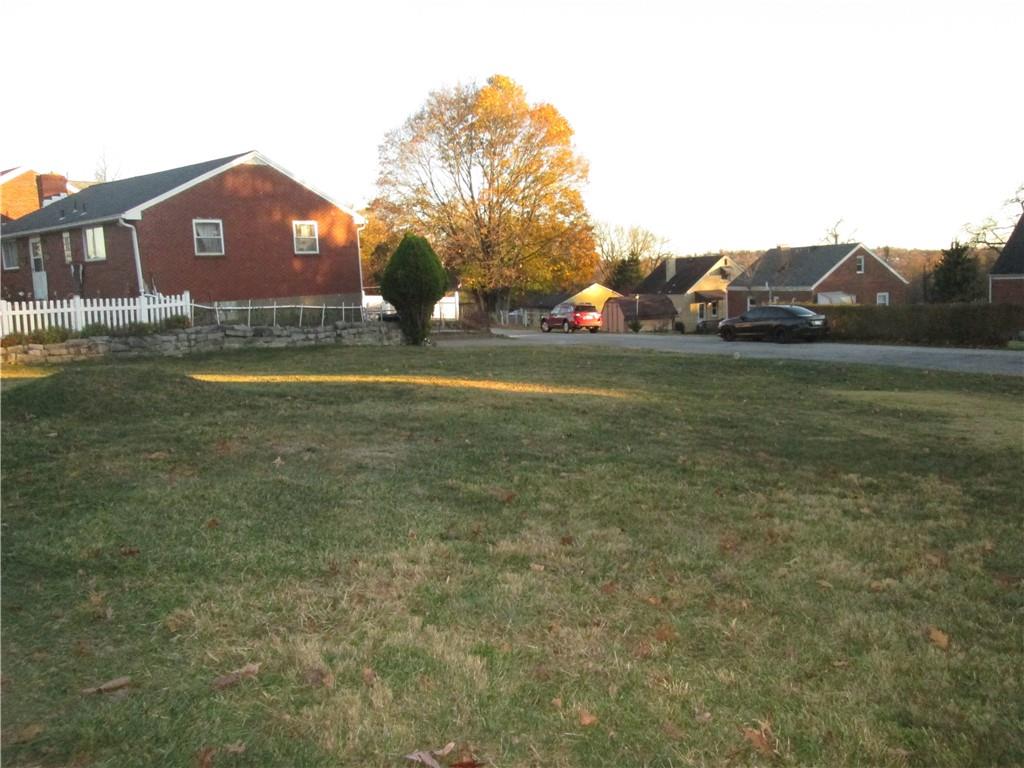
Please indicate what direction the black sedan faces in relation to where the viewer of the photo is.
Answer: facing away from the viewer and to the left of the viewer

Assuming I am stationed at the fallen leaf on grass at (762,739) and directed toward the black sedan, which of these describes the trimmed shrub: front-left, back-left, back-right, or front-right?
front-left

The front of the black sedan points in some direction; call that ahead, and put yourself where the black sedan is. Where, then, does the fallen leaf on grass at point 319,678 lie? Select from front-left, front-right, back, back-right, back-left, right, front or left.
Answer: back-left

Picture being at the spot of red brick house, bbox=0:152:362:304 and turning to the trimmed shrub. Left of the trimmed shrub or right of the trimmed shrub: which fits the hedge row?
left

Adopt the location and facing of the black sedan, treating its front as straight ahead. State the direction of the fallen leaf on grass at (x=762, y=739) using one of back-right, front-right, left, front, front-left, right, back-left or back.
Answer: back-left

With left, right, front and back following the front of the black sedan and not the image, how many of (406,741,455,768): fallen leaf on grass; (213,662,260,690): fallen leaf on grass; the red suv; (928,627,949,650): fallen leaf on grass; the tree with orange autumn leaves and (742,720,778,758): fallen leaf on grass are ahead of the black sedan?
2

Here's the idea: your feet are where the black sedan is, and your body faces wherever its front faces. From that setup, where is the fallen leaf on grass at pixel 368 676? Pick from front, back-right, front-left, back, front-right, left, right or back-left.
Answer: back-left

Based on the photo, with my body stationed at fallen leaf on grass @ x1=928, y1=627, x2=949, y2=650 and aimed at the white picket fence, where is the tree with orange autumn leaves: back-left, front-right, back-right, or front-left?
front-right

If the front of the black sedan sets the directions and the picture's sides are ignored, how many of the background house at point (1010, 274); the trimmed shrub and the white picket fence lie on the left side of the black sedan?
2

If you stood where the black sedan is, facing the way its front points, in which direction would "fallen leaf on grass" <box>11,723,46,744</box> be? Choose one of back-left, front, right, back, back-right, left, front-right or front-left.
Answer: back-left

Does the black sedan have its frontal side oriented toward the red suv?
yes

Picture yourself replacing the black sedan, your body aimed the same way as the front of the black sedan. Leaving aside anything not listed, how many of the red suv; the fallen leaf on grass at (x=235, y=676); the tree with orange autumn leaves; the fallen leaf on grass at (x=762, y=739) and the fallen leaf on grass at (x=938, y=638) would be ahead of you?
2

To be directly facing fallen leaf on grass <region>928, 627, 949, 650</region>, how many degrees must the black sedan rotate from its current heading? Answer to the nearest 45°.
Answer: approximately 135° to its left

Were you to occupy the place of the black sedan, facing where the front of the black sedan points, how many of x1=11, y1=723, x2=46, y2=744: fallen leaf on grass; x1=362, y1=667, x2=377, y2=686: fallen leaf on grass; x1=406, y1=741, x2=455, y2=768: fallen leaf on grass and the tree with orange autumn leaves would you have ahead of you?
1

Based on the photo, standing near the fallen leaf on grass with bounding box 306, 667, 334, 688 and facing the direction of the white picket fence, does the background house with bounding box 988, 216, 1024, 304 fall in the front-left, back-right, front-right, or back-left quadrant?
front-right

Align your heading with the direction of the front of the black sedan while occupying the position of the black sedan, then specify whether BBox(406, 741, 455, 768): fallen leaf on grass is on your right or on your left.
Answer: on your left

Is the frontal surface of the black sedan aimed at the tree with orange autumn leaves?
yes

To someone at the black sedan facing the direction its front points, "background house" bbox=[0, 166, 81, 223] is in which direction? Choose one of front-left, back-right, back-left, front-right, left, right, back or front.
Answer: front-left
